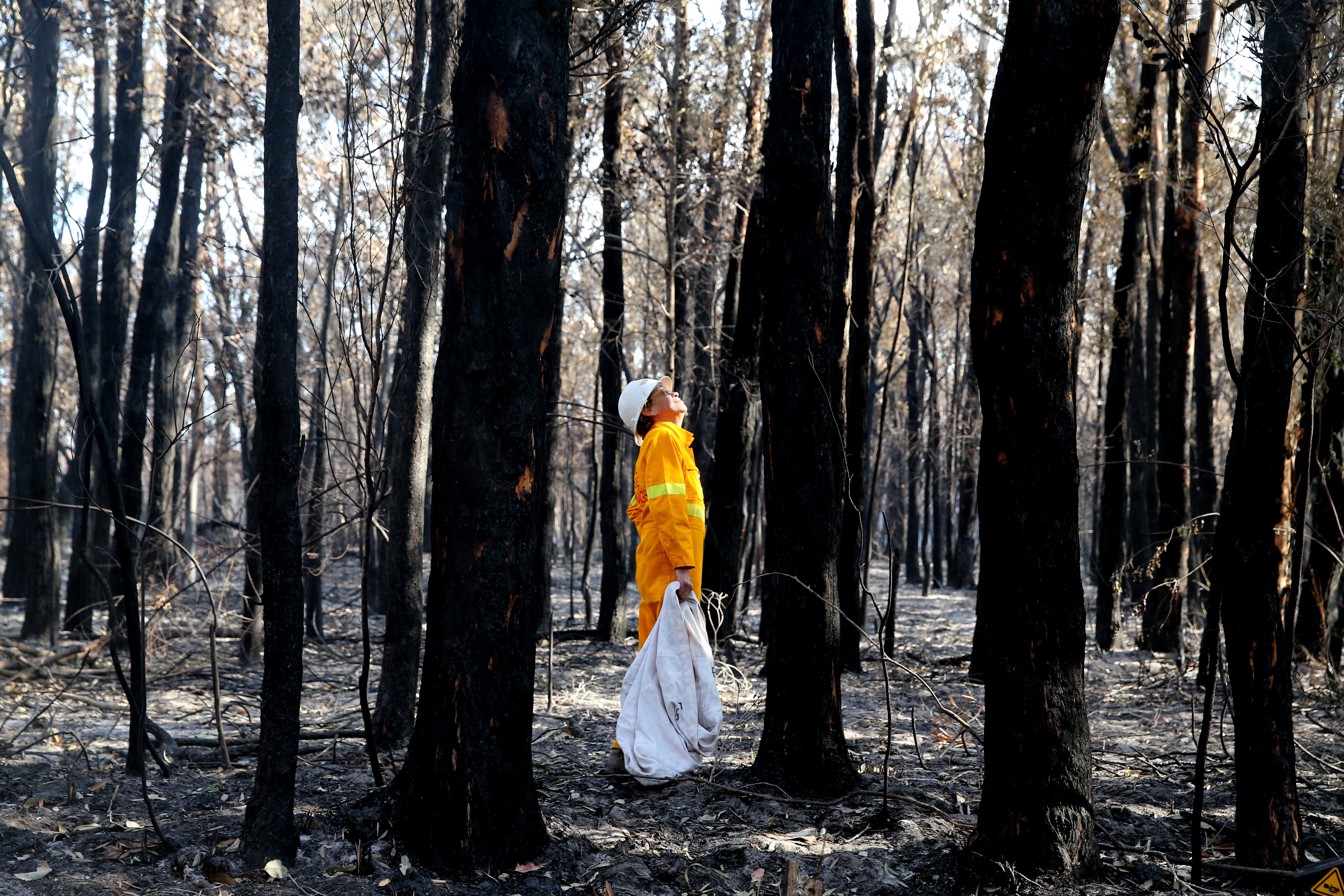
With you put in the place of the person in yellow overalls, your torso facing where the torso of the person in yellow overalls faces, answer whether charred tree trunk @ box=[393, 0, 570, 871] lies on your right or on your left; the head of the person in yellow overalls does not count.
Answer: on your right

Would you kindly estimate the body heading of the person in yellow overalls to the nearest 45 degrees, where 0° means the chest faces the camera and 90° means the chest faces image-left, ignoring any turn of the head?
approximately 270°

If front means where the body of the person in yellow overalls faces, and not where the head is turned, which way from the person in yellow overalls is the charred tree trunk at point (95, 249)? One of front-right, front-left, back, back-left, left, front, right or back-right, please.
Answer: back-left

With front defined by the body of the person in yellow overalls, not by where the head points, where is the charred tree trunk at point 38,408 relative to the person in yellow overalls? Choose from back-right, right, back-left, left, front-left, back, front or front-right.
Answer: back-left

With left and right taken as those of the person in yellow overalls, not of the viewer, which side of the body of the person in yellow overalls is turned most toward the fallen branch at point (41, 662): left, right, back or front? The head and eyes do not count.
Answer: back

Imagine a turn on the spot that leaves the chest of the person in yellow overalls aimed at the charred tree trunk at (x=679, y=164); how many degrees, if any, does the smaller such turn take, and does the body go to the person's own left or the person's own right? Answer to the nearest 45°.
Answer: approximately 90° to the person's own left

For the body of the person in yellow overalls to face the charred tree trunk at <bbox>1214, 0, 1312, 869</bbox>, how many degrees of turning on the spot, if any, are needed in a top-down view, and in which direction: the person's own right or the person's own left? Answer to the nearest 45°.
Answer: approximately 45° to the person's own right

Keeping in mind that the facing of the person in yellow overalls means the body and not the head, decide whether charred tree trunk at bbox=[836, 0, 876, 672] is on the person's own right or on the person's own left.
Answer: on the person's own left

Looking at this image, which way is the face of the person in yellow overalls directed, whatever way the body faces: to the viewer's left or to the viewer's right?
to the viewer's right
